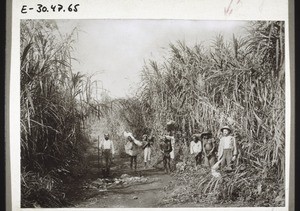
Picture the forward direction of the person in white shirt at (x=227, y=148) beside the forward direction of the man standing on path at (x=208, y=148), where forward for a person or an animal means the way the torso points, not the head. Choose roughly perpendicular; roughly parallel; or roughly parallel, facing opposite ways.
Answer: roughly parallel

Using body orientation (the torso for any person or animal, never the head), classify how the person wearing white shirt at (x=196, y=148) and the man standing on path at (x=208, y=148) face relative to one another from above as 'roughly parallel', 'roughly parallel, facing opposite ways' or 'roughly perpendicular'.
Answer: roughly parallel

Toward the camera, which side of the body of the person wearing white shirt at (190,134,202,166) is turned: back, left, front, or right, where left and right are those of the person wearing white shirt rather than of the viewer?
front

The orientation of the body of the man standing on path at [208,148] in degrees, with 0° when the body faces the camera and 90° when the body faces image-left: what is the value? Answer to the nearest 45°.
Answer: approximately 0°

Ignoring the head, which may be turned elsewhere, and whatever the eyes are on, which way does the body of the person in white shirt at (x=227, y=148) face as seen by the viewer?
toward the camera

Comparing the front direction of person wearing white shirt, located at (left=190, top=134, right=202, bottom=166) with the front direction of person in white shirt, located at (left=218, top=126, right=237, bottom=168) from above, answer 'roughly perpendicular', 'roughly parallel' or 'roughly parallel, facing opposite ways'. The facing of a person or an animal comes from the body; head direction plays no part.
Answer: roughly parallel
